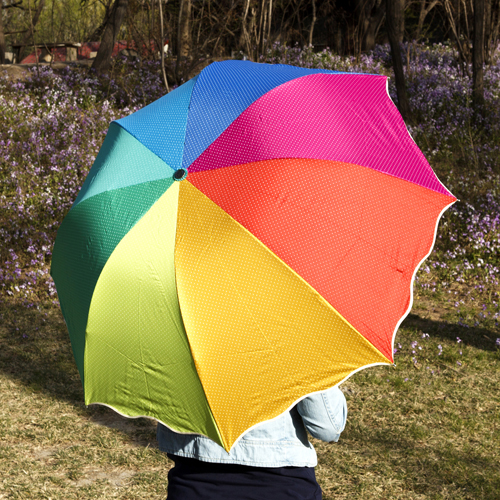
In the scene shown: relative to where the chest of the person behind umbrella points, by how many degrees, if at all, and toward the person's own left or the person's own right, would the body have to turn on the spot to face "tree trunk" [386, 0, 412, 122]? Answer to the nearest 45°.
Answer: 0° — they already face it

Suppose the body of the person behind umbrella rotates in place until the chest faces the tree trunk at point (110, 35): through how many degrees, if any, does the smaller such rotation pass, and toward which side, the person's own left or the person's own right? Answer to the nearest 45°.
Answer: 0° — they already face it

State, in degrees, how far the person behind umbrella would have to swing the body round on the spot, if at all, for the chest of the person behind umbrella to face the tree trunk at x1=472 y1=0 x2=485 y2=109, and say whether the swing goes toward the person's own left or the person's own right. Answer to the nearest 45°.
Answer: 0° — they already face it

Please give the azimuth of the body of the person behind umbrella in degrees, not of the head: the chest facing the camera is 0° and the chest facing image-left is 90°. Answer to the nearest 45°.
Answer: approximately 180°

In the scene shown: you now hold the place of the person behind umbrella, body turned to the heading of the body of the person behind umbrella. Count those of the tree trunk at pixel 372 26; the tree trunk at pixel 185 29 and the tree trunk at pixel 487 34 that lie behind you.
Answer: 0

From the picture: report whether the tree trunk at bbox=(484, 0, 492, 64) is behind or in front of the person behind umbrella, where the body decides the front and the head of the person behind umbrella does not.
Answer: in front

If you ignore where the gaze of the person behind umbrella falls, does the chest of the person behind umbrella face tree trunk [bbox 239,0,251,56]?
yes

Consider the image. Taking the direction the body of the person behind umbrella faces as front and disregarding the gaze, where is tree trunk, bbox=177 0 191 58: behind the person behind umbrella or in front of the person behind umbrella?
in front

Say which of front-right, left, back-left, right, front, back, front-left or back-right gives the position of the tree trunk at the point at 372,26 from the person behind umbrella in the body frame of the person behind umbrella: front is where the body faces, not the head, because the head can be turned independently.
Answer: front
